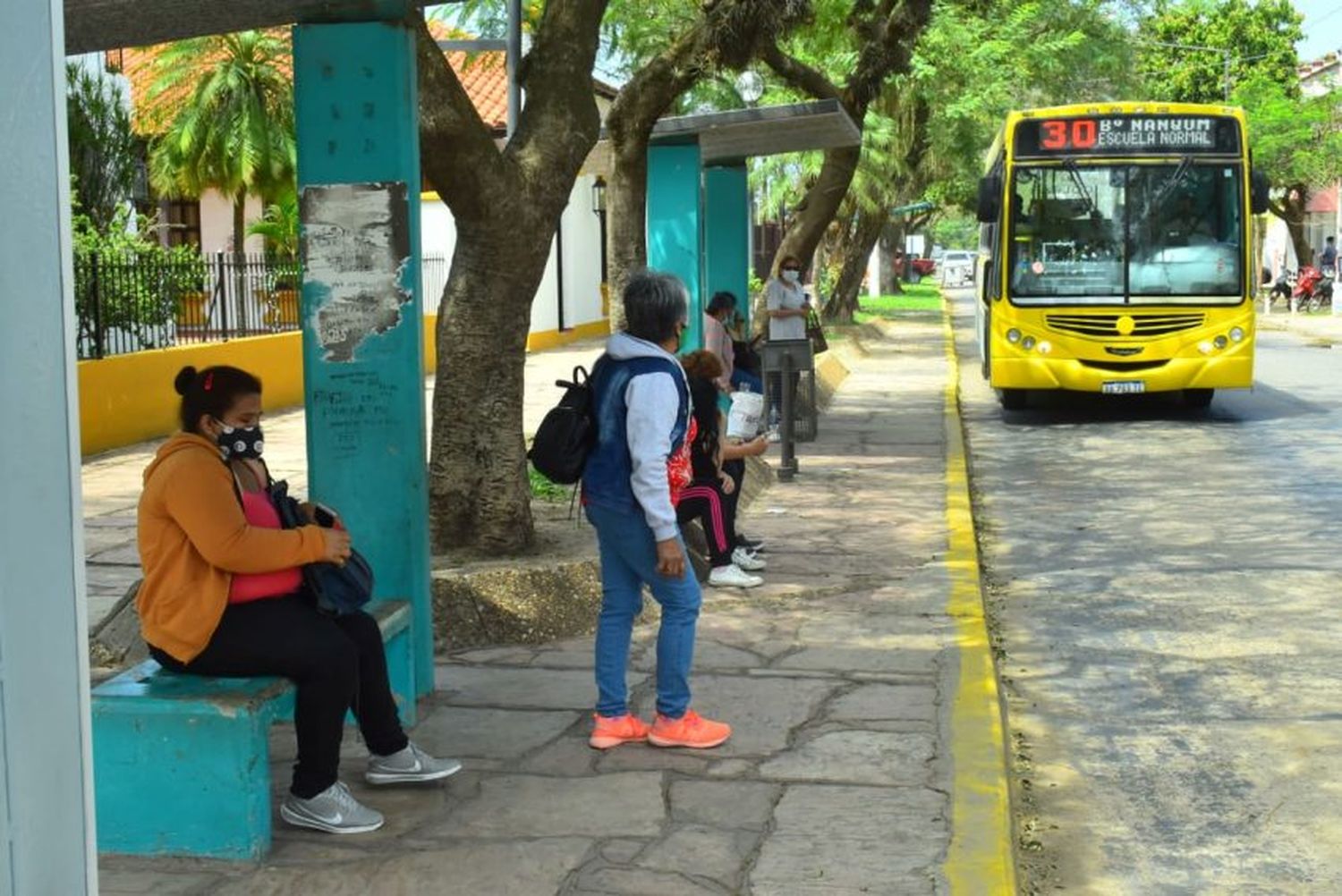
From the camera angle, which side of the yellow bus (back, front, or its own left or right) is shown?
front

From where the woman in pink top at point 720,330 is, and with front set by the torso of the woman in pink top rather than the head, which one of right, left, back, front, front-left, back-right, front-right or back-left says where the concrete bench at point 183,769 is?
right

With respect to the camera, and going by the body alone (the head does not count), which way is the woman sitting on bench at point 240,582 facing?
to the viewer's right

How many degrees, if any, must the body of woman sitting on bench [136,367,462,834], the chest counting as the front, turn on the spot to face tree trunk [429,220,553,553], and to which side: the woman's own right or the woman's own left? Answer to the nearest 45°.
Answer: approximately 90° to the woman's own left

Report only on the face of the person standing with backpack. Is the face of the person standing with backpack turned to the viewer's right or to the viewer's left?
to the viewer's right

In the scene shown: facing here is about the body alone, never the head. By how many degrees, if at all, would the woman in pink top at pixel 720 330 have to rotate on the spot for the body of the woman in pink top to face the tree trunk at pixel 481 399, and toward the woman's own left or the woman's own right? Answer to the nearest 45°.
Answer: approximately 90° to the woman's own right
